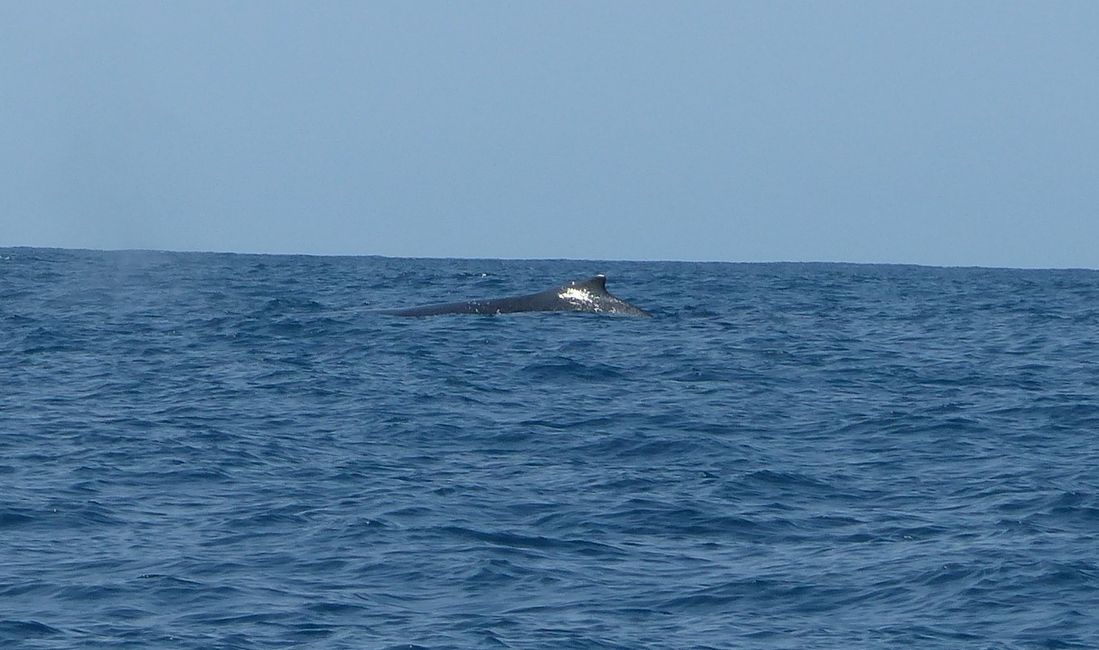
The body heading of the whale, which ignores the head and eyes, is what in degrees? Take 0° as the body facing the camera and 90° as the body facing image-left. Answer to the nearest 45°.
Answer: approximately 90°
